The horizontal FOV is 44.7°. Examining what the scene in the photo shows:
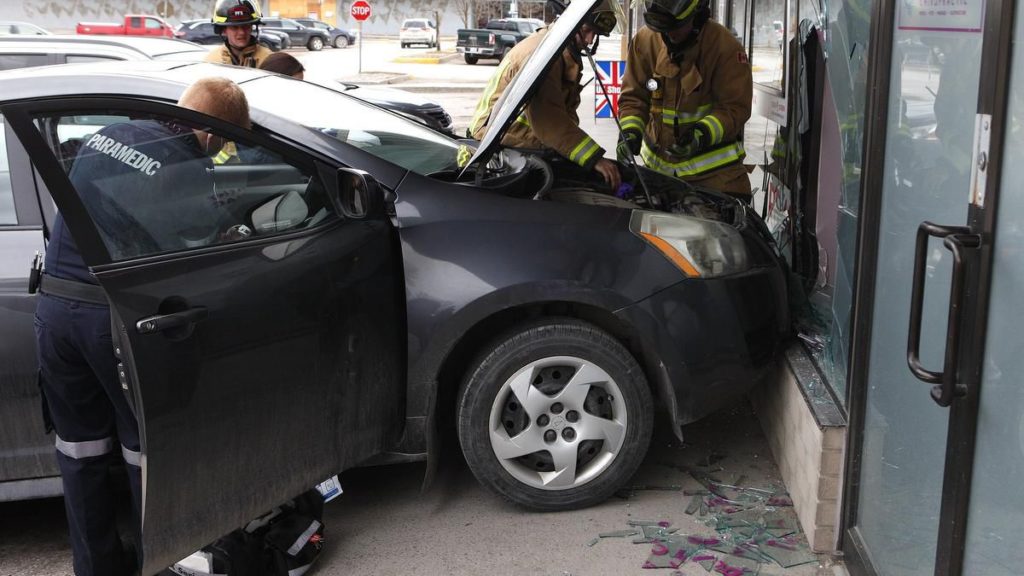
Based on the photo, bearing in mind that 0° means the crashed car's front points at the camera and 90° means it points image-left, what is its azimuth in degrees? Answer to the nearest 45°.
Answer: approximately 270°

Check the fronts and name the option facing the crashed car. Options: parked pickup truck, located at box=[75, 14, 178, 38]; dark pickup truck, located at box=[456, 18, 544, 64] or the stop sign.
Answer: the stop sign

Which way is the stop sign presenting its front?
toward the camera

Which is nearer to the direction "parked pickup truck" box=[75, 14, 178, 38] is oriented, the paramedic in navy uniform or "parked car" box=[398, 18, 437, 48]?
the parked car

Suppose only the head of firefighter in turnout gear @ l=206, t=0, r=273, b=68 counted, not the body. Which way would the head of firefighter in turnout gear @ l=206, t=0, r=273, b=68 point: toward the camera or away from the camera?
toward the camera

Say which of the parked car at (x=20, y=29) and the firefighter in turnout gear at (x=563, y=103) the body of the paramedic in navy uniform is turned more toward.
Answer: the firefighter in turnout gear

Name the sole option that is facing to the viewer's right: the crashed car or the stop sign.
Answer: the crashed car

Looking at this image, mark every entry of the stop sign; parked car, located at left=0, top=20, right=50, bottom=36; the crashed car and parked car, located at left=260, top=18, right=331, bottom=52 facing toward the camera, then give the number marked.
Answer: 1

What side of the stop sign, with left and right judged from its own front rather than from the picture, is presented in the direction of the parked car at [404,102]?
front

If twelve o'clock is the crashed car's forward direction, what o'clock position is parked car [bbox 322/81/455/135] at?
The parked car is roughly at 9 o'clock from the crashed car.

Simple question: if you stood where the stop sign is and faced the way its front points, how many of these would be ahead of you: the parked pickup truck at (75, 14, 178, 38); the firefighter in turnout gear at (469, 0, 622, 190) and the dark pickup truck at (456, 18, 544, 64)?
1

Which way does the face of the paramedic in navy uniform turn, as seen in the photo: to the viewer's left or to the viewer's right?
to the viewer's right

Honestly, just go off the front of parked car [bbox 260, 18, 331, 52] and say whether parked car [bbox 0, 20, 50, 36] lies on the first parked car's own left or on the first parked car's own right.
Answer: on the first parked car's own right

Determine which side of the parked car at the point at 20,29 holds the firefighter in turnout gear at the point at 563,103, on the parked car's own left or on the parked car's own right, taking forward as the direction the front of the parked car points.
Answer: on the parked car's own right
